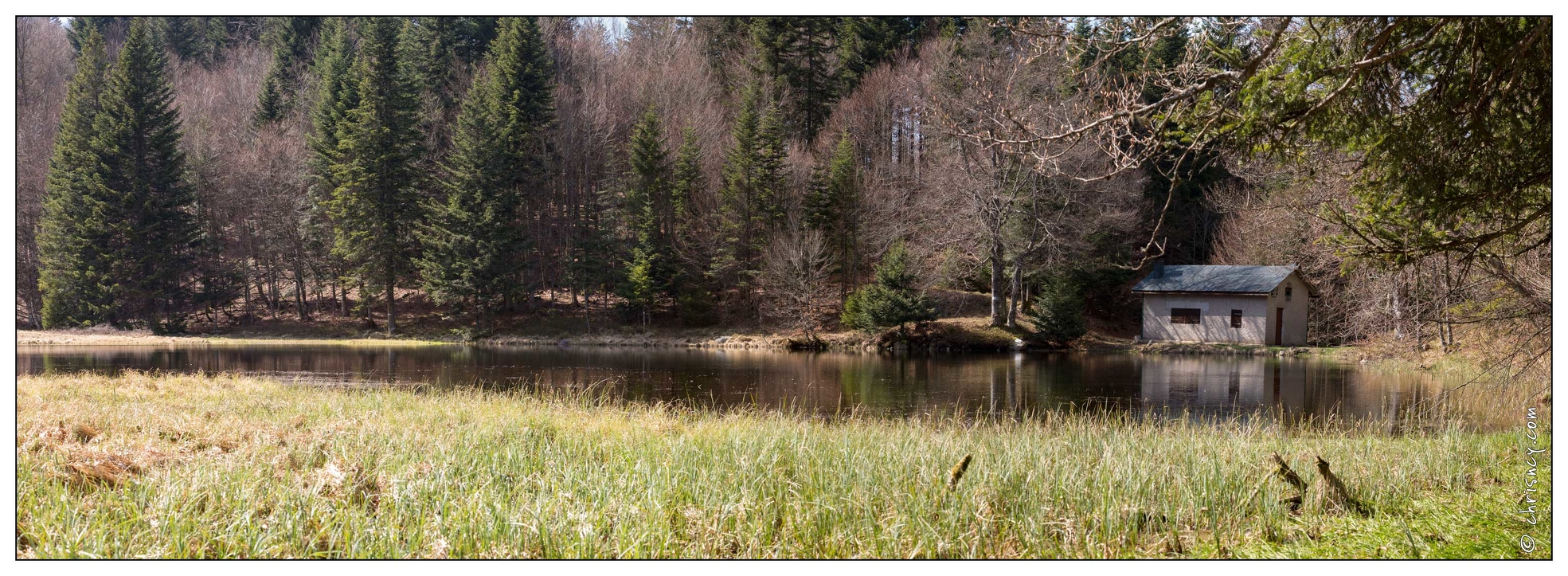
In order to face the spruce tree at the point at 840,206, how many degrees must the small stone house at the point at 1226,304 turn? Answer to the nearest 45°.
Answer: approximately 135° to its right

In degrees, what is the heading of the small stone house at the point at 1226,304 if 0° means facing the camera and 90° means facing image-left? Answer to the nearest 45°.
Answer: approximately 315°

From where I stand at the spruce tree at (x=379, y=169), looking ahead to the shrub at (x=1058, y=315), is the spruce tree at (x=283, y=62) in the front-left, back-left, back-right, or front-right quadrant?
back-left

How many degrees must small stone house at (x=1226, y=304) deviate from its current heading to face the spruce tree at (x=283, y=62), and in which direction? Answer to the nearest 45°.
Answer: approximately 135° to its right
